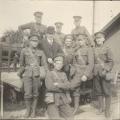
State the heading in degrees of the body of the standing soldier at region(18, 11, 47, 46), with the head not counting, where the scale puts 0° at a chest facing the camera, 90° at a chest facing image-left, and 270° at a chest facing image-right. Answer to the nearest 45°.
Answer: approximately 0°
